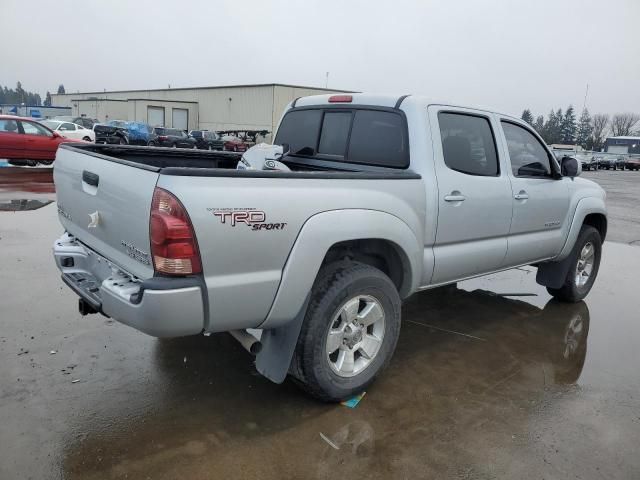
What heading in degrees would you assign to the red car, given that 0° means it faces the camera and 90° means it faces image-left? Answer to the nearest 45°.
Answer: approximately 270°

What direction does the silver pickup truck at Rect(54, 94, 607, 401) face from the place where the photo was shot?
facing away from the viewer and to the right of the viewer

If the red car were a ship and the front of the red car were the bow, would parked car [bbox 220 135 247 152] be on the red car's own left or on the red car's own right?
on the red car's own left

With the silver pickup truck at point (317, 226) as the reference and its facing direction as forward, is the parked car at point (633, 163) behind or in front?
in front

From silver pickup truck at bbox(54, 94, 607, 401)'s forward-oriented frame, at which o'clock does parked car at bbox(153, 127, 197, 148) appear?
The parked car is roughly at 10 o'clock from the silver pickup truck.

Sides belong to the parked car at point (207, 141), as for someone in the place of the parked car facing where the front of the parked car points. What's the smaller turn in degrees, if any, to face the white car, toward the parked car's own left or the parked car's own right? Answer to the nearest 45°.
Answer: approximately 90° to the parked car's own right

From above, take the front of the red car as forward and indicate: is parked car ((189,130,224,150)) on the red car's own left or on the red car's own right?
on the red car's own left

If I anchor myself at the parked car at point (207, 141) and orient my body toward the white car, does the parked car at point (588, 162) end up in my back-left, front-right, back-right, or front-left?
back-left
